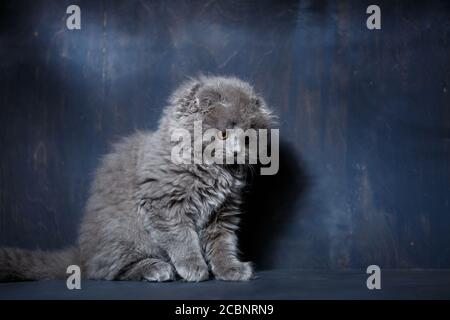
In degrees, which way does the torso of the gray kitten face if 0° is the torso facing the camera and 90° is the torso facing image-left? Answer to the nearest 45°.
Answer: approximately 315°
